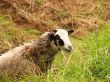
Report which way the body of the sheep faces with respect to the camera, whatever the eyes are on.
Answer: to the viewer's right
